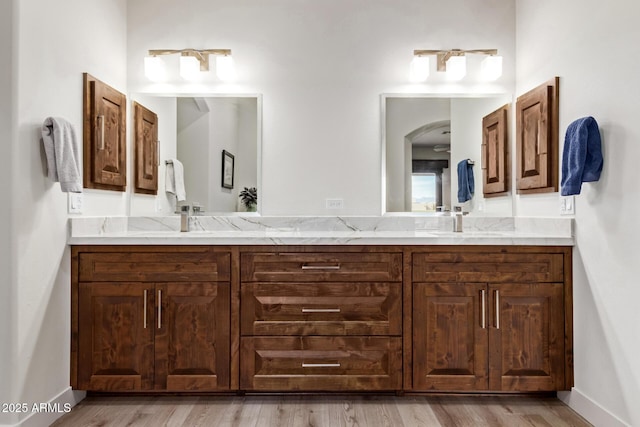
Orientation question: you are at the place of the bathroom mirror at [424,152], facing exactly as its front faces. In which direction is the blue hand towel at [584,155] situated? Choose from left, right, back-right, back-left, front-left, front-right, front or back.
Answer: front-left

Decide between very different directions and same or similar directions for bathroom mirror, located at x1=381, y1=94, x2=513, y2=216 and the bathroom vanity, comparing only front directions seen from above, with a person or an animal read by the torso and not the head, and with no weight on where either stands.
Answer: same or similar directions

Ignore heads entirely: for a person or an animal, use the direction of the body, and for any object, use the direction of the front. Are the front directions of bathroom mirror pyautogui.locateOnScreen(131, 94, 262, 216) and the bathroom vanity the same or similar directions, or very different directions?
same or similar directions

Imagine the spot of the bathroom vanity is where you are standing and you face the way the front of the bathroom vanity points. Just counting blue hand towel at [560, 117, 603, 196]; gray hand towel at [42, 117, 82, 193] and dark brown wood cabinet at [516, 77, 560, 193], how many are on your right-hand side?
1

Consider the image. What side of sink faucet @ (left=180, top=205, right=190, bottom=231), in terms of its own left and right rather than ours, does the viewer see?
front

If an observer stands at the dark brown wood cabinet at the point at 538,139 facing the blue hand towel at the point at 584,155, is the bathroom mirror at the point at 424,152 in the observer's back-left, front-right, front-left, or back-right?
back-right

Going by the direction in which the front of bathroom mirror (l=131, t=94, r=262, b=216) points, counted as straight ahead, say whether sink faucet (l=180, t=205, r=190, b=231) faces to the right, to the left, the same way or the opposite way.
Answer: the same way

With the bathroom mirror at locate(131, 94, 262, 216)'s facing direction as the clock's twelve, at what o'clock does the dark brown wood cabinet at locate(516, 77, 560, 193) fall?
The dark brown wood cabinet is roughly at 10 o'clock from the bathroom mirror.

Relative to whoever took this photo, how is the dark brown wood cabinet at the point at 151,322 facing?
facing the viewer

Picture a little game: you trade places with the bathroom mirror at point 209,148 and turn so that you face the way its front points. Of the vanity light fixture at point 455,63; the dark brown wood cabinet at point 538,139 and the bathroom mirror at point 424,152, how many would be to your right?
0

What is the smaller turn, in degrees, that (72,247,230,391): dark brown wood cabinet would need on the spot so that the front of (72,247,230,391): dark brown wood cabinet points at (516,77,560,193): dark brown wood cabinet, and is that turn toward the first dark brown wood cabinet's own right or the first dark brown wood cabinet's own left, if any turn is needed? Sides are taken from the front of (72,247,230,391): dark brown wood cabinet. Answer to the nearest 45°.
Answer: approximately 90° to the first dark brown wood cabinet's own left

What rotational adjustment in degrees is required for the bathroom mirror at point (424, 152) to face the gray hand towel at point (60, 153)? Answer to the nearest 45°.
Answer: approximately 45° to its right

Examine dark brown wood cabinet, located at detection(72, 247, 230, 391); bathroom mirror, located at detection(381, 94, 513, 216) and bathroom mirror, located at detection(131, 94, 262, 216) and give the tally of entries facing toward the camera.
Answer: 3

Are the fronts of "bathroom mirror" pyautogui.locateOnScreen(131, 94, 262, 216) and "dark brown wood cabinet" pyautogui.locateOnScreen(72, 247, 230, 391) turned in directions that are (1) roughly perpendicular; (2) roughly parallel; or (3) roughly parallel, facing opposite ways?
roughly parallel

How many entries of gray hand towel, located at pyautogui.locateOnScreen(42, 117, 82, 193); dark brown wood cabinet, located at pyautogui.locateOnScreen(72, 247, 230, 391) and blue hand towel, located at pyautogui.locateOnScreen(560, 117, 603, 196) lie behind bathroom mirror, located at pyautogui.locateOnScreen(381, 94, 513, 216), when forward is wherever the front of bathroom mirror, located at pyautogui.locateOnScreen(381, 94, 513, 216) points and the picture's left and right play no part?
0
